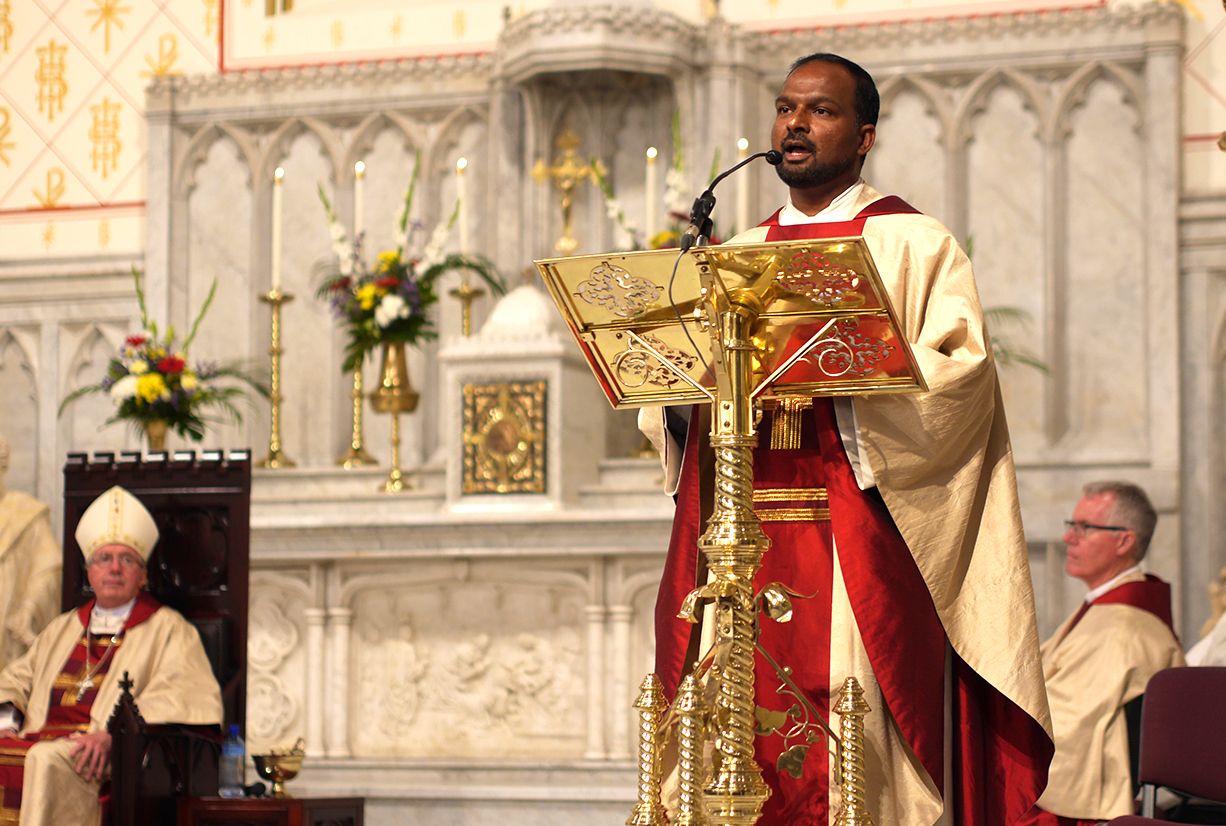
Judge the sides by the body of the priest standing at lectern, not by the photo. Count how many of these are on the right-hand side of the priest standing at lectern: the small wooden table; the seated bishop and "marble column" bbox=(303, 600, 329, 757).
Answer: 3

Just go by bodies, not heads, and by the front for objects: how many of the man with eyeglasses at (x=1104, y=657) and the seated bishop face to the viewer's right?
0

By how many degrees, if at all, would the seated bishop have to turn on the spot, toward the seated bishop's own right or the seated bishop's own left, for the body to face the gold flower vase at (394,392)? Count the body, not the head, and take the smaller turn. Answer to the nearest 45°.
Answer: approximately 180°

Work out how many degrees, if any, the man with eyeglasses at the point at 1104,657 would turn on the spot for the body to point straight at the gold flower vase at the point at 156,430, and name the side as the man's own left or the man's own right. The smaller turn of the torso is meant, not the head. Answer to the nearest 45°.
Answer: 0° — they already face it

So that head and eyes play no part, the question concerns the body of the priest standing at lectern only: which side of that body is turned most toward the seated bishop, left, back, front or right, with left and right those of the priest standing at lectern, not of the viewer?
right

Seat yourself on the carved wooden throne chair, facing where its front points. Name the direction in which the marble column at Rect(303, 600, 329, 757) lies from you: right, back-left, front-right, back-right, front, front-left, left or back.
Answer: back

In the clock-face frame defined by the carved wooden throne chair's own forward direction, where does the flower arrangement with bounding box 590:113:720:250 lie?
The flower arrangement is roughly at 7 o'clock from the carved wooden throne chair.

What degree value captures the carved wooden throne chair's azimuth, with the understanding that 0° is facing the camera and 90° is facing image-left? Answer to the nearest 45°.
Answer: approximately 45°

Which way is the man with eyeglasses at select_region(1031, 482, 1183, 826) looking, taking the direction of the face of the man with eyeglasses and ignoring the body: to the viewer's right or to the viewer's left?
to the viewer's left

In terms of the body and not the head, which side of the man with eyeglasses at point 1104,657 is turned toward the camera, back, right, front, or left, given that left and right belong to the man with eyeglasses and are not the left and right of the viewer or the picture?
left

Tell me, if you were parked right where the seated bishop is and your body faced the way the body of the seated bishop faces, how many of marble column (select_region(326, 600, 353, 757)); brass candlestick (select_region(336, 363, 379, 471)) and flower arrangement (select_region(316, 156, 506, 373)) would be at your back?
3

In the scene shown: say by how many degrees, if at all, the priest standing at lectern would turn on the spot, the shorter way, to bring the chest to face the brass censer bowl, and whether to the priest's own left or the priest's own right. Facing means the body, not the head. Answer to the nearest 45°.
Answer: approximately 90° to the priest's own right

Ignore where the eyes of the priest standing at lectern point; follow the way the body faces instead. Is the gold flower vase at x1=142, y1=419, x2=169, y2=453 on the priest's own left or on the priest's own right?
on the priest's own right

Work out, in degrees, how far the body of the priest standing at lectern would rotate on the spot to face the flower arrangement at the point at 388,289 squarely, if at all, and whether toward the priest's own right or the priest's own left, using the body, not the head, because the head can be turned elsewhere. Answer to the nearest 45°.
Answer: approximately 90° to the priest's own right

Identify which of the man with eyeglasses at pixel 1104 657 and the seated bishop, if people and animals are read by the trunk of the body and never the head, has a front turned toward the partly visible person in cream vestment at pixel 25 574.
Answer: the man with eyeglasses
